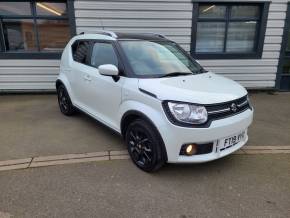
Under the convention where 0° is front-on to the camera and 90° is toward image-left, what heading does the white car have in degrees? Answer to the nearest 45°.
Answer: approximately 315°
